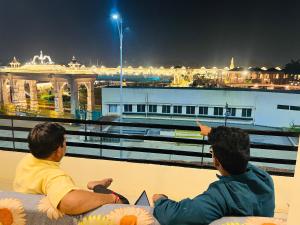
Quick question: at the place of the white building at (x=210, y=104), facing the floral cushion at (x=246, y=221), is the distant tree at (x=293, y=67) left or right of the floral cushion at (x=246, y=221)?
left

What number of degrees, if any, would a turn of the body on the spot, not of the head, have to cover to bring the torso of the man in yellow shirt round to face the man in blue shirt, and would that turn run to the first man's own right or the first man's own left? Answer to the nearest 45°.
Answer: approximately 90° to the first man's own right

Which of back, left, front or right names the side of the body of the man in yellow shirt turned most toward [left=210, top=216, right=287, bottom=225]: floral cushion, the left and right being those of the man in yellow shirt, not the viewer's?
right

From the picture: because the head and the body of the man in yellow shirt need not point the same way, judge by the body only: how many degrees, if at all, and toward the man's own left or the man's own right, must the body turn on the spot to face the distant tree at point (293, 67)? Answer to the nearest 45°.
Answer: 0° — they already face it

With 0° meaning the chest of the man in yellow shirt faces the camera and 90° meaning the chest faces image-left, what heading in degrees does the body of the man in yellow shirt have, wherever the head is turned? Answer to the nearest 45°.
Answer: approximately 225°

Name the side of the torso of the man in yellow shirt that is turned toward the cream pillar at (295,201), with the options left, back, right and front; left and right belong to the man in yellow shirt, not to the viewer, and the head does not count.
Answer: right

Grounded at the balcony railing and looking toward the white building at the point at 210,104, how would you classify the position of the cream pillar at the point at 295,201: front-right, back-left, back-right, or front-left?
back-right

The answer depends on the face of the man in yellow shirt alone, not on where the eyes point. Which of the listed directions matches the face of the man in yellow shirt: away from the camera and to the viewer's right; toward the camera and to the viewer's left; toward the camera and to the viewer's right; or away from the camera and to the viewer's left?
away from the camera and to the viewer's right

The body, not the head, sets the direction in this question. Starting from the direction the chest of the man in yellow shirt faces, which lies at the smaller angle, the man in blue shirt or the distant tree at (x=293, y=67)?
the distant tree
